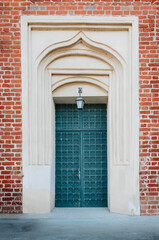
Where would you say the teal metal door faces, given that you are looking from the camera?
facing the viewer
